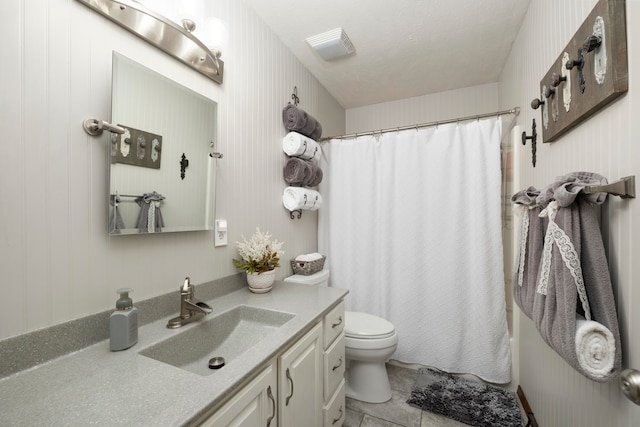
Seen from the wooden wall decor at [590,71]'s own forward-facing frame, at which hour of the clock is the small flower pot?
The small flower pot is roughly at 1 o'clock from the wooden wall decor.

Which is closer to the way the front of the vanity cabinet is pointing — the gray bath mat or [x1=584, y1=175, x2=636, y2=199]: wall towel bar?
the wall towel bar

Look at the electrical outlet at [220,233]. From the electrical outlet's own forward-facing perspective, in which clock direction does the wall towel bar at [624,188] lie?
The wall towel bar is roughly at 12 o'clock from the electrical outlet.

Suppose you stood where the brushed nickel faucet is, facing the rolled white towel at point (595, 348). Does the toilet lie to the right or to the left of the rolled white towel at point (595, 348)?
left

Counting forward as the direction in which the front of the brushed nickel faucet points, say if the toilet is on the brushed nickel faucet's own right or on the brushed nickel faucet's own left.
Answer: on the brushed nickel faucet's own left

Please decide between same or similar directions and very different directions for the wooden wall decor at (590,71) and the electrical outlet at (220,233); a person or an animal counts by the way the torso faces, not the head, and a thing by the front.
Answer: very different directions

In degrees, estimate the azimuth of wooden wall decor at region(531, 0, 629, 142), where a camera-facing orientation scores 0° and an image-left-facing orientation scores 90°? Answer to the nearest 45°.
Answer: approximately 45°
